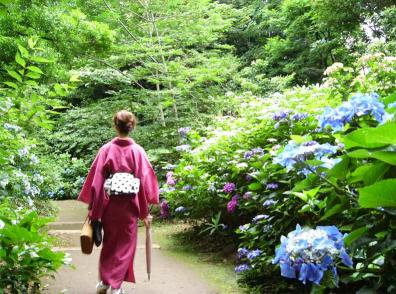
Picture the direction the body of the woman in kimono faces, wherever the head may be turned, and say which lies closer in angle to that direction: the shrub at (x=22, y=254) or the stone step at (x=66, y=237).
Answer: the stone step

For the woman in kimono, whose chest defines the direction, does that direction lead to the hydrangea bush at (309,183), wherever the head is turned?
no

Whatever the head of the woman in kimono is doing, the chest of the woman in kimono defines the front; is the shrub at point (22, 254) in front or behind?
behind

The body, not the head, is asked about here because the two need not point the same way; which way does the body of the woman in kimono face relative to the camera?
away from the camera

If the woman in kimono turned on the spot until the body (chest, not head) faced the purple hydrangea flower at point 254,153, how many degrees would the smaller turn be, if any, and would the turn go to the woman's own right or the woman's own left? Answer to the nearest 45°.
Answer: approximately 90° to the woman's own right

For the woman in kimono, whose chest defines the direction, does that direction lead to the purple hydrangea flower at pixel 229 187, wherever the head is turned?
no

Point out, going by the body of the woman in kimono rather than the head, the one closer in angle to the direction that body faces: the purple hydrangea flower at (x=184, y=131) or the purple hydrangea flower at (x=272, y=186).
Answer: the purple hydrangea flower at (x=184, y=131)

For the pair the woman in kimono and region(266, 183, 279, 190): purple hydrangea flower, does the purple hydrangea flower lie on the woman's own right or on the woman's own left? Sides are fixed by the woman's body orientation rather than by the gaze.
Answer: on the woman's own right

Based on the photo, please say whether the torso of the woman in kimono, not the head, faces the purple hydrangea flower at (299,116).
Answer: no

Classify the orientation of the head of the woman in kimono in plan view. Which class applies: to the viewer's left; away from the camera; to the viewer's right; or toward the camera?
away from the camera
